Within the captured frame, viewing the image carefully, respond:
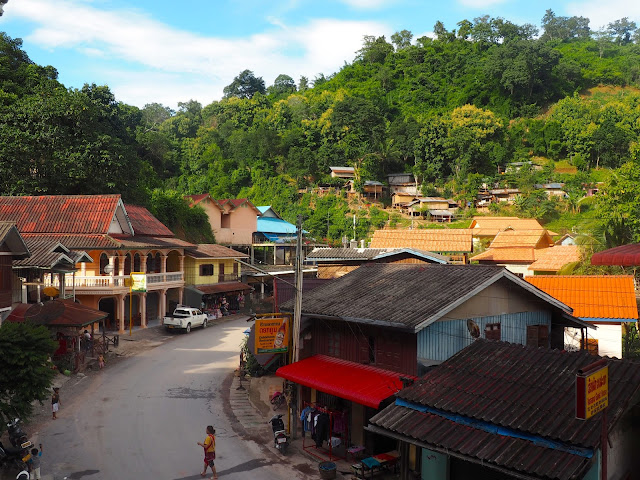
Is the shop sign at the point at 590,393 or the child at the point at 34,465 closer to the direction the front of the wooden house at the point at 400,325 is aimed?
the child

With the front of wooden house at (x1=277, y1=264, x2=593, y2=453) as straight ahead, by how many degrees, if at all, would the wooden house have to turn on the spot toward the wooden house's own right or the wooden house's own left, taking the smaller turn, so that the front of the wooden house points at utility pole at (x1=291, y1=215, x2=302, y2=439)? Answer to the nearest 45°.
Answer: approximately 45° to the wooden house's own right

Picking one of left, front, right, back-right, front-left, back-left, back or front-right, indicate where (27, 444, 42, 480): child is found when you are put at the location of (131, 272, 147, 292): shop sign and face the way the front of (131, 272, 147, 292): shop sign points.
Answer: front

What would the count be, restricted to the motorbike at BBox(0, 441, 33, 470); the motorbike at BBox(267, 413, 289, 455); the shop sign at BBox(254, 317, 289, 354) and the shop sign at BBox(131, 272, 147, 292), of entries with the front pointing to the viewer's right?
1

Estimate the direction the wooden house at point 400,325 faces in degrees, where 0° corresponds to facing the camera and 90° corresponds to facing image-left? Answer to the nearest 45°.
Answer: approximately 45°

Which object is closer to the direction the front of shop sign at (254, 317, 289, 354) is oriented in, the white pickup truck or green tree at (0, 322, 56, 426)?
the green tree

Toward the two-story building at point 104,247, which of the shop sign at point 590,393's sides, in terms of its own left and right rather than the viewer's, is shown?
back

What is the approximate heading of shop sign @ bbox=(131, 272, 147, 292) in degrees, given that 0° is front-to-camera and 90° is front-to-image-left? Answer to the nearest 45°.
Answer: approximately 0°

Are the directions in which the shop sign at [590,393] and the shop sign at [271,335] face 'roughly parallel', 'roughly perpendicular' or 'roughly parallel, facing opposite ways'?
roughly parallel

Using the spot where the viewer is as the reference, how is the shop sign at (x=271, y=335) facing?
facing the viewer

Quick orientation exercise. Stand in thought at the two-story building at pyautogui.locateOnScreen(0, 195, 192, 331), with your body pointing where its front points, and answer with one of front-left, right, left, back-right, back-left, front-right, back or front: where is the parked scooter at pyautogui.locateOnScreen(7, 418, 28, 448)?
front-right
